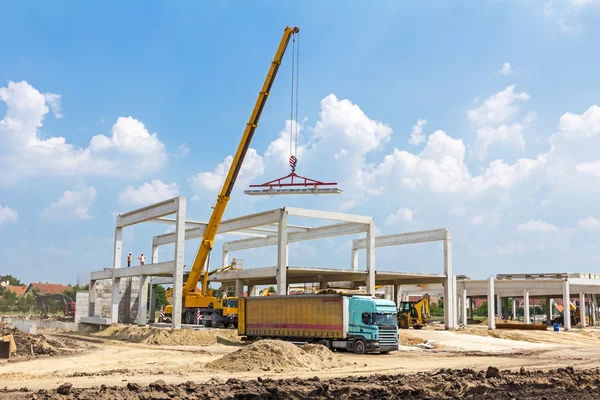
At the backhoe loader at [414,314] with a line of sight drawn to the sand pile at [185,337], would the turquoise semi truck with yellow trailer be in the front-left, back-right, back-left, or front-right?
front-left

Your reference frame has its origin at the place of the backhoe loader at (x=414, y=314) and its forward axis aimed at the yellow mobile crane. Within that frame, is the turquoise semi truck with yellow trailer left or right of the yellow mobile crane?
left

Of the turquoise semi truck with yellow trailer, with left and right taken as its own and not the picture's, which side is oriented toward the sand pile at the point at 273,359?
right

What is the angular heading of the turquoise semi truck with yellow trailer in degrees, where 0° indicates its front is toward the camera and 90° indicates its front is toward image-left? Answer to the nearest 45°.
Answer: approximately 315°

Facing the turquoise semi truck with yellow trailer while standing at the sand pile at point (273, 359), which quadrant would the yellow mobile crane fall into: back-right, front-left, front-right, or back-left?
front-left

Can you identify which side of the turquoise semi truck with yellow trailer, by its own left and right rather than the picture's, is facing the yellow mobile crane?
back

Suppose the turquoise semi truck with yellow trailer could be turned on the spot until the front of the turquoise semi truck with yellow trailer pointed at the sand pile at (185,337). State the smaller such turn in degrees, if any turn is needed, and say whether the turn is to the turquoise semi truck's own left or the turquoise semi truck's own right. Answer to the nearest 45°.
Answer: approximately 180°

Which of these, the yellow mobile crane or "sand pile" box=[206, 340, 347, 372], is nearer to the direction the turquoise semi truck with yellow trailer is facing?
the sand pile

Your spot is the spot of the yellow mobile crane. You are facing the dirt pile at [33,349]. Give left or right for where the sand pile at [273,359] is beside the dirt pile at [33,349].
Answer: left

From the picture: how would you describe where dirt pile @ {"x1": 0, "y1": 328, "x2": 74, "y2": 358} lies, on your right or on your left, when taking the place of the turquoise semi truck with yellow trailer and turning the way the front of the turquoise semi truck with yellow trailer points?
on your right
